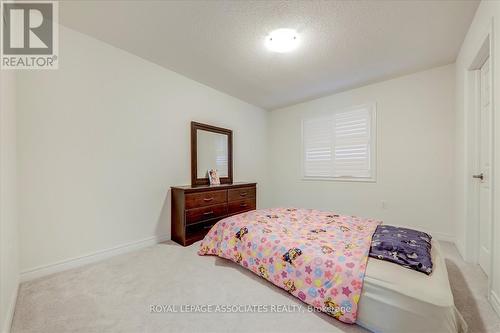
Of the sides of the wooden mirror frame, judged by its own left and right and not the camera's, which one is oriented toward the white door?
front

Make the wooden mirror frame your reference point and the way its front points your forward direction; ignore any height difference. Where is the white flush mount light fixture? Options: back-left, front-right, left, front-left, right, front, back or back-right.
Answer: front

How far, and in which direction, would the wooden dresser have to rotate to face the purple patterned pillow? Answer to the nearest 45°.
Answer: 0° — it already faces it

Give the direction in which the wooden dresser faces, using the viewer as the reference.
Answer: facing the viewer and to the right of the viewer

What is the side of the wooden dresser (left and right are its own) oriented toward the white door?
front

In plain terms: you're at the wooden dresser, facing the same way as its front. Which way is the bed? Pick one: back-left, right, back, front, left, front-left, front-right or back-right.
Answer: front
